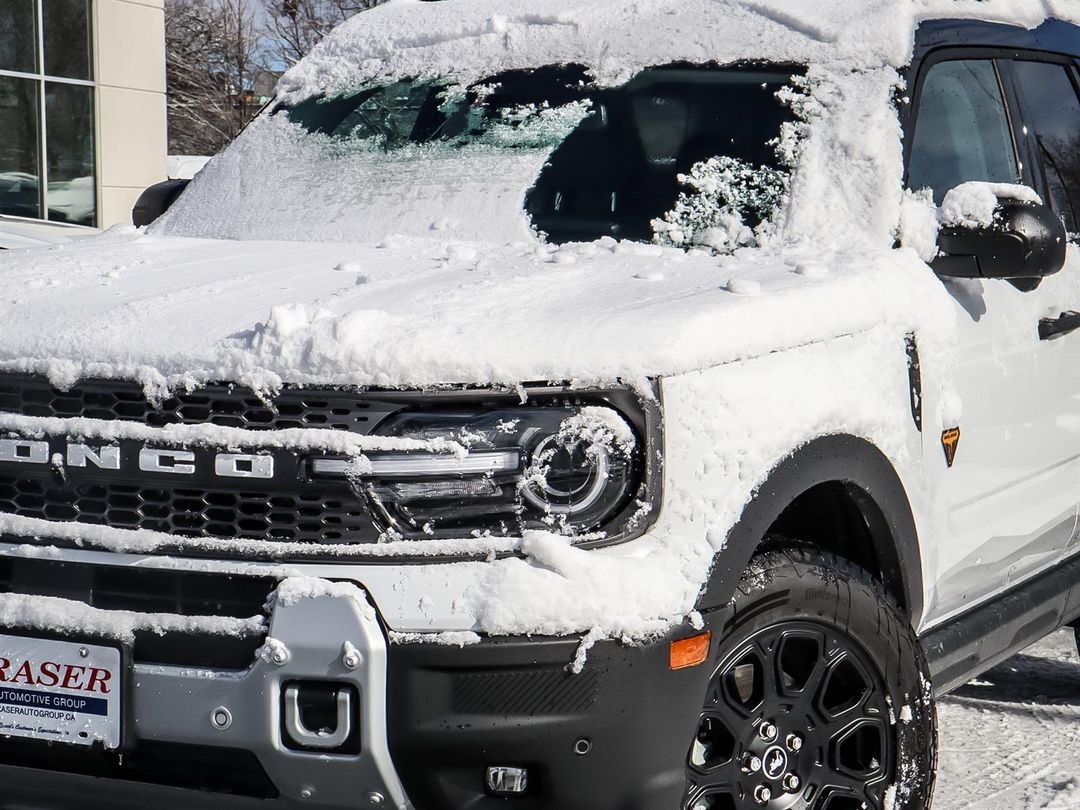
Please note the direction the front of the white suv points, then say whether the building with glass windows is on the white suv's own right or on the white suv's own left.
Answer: on the white suv's own right

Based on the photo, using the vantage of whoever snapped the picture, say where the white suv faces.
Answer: facing the viewer and to the left of the viewer
